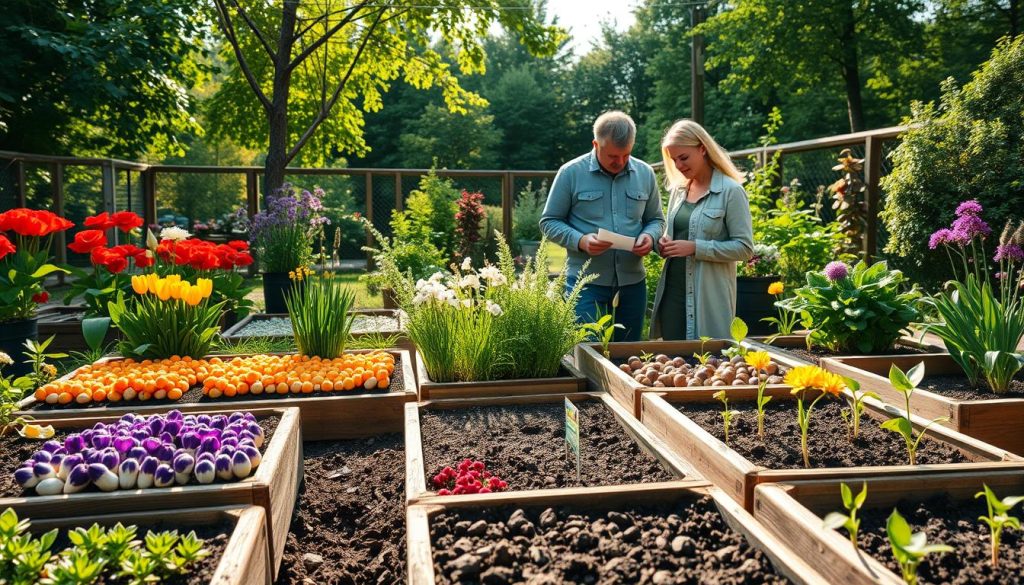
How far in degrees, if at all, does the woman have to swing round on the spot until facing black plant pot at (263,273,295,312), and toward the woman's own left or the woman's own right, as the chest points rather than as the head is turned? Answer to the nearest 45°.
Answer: approximately 90° to the woman's own right

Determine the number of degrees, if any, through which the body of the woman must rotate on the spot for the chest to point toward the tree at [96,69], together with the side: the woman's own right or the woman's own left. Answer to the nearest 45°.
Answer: approximately 90° to the woman's own right

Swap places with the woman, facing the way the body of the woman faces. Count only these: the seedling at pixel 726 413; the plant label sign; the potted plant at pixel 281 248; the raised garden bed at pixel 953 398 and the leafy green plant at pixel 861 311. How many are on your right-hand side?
1

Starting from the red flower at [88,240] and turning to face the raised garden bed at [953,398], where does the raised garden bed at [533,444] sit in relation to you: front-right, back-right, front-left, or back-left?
front-right

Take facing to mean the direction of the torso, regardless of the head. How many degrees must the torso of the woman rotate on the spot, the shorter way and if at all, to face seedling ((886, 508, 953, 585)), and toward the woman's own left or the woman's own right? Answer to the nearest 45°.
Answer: approximately 45° to the woman's own left

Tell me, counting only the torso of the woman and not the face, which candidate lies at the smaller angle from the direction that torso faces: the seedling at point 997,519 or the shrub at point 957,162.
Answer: the seedling

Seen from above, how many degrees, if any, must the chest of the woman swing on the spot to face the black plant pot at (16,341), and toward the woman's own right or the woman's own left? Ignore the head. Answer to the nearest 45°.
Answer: approximately 45° to the woman's own right

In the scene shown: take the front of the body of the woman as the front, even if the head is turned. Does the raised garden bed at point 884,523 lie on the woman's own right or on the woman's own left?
on the woman's own left

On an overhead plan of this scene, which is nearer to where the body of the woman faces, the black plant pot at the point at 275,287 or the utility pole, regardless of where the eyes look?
the black plant pot

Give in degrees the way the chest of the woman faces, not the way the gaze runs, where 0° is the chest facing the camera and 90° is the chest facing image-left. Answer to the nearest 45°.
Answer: approximately 45°

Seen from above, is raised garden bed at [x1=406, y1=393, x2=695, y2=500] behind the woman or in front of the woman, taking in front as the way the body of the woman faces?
in front

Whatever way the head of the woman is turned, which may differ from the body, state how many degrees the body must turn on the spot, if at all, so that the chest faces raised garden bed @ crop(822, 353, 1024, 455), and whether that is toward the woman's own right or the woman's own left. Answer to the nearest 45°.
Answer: approximately 90° to the woman's own left

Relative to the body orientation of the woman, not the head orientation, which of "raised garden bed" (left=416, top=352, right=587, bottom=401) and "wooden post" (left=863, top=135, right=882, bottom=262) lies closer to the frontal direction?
the raised garden bed

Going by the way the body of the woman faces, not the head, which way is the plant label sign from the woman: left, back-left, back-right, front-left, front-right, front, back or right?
front-left

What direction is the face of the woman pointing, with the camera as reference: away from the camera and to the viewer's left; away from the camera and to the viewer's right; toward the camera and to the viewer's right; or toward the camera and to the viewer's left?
toward the camera and to the viewer's left

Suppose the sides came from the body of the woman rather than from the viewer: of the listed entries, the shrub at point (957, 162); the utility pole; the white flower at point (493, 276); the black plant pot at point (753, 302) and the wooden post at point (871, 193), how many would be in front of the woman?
1

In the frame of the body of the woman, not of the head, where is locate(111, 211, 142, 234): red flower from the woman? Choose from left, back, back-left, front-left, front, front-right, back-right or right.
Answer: front-right
